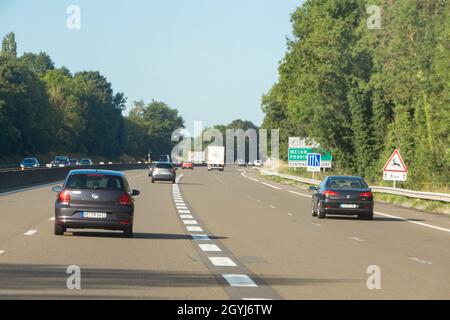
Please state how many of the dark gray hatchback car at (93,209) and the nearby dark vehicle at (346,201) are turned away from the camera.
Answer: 2

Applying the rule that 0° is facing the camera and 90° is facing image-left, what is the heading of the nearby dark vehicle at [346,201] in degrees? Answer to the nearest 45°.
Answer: approximately 180°

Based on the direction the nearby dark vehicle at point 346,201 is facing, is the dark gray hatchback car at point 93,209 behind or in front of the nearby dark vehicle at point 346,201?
behind

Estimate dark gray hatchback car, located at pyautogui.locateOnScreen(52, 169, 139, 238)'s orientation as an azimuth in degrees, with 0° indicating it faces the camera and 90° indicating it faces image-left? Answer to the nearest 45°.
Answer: approximately 180°
